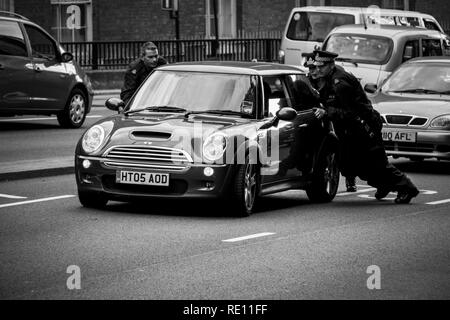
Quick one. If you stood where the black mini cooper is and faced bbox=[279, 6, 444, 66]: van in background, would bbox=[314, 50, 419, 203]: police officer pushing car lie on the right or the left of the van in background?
right

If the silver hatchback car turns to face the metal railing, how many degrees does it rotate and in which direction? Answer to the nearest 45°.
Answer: approximately 135° to its right

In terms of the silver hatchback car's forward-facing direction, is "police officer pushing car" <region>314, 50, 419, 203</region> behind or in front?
in front

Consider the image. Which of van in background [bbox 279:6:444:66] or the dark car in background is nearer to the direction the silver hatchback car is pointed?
the dark car in background

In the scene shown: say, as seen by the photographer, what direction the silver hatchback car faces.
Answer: facing the viewer and to the left of the viewer

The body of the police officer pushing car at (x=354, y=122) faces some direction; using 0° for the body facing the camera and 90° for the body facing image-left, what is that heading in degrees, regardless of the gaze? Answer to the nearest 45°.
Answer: approximately 90°
